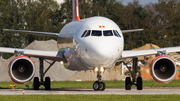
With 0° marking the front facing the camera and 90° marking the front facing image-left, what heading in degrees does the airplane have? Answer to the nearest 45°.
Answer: approximately 0°
